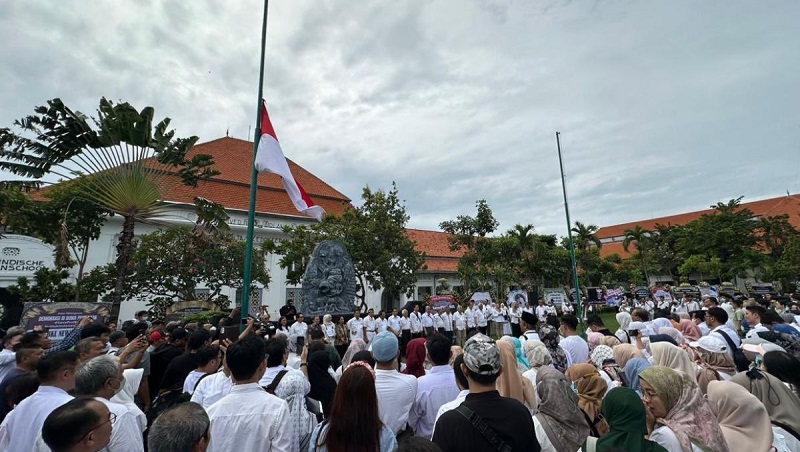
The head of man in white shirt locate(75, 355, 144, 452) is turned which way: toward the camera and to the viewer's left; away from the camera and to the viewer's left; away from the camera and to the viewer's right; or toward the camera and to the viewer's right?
away from the camera and to the viewer's right

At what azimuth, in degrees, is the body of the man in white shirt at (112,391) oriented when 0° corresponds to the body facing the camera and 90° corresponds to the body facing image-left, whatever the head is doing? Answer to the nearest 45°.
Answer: approximately 225°

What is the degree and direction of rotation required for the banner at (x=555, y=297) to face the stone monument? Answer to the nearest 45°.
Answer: approximately 45° to its right

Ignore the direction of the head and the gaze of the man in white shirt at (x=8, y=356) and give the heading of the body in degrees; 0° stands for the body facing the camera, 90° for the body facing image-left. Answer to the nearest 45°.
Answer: approximately 270°

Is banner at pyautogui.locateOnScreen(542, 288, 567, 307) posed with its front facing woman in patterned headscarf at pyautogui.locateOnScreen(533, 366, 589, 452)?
yes

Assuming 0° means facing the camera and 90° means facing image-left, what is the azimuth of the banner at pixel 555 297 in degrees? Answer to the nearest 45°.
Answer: approximately 0°

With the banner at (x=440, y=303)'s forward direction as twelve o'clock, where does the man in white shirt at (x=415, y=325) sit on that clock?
The man in white shirt is roughly at 1 o'clock from the banner.

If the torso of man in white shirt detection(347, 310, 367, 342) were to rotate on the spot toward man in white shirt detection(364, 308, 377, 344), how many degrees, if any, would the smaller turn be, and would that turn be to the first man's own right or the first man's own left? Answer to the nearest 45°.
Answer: approximately 90° to the first man's own left

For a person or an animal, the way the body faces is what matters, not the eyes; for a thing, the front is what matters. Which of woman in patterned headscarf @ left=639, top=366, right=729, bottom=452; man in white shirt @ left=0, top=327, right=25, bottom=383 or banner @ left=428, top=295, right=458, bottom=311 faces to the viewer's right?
the man in white shirt

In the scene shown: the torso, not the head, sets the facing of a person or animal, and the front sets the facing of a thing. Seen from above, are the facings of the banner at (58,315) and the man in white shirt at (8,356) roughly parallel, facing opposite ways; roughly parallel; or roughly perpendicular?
roughly perpendicular

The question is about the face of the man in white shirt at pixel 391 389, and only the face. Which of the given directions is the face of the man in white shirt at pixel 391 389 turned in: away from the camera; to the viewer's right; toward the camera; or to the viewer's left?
away from the camera

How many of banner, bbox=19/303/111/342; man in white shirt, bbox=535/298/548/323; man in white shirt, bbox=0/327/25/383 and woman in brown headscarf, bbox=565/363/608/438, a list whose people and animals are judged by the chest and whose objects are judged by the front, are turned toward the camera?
2

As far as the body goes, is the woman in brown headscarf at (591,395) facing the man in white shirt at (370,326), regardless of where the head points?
yes
